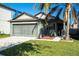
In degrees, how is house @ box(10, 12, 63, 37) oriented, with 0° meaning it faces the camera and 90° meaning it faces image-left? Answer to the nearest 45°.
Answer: approximately 0°
